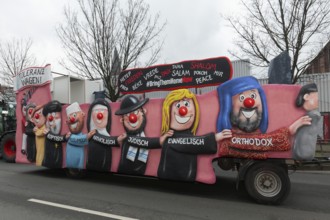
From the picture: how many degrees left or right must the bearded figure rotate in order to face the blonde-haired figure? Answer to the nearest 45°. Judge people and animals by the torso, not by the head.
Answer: approximately 90° to its right

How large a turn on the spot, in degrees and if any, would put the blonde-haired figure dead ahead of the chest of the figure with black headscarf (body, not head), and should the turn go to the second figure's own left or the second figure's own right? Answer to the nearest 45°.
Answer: approximately 45° to the second figure's own left

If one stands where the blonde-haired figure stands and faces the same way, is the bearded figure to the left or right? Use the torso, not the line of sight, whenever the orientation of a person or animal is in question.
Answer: on its left

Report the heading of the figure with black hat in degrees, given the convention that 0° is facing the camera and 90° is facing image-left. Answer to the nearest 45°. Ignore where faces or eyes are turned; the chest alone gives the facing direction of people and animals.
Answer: approximately 0°

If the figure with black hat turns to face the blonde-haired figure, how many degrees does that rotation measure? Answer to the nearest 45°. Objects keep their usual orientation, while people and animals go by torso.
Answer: approximately 45° to its left
